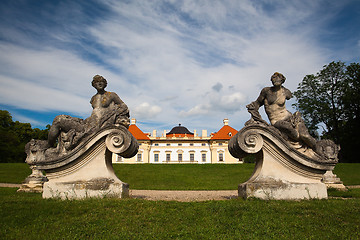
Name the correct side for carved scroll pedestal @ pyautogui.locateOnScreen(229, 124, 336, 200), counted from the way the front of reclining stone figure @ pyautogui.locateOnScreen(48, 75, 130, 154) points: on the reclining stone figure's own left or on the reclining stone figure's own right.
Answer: on the reclining stone figure's own left

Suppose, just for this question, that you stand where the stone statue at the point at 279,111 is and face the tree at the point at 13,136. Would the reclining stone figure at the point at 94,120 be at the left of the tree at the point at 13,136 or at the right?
left

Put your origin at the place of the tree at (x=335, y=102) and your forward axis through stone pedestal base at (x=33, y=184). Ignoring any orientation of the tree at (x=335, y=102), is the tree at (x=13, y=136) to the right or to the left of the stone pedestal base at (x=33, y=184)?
right

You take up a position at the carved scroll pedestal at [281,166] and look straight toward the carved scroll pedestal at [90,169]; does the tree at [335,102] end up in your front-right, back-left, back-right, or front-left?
back-right

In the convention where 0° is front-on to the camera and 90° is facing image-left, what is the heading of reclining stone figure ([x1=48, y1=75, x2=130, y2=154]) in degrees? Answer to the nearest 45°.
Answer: approximately 45°

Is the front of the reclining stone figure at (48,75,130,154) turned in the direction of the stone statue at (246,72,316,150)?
no

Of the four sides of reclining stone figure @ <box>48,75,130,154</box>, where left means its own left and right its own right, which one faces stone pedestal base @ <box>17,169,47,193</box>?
right

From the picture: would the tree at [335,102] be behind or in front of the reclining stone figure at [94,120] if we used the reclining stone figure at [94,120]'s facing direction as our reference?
behind

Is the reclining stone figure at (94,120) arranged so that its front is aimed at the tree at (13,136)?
no

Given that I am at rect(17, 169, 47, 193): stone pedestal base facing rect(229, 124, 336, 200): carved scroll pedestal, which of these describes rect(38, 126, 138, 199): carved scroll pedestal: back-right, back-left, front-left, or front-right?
front-right
